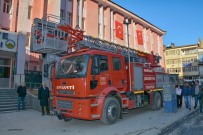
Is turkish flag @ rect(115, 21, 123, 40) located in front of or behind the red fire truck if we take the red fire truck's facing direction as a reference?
behind

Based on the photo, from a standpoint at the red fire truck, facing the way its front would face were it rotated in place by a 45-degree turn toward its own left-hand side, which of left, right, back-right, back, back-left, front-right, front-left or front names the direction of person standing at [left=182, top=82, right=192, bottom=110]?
back-left

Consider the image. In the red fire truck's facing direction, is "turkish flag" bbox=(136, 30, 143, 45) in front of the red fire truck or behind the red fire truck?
behind

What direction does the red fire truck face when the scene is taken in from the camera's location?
facing the viewer and to the left of the viewer
